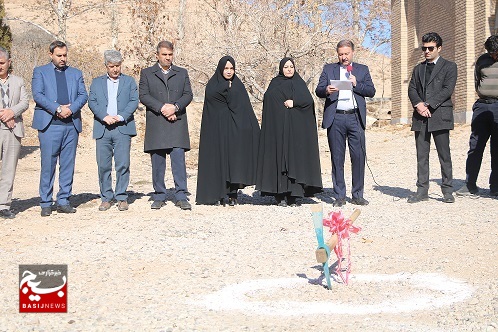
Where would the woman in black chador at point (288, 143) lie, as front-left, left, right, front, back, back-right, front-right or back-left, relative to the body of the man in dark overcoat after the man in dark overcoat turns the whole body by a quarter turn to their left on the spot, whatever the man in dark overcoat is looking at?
front

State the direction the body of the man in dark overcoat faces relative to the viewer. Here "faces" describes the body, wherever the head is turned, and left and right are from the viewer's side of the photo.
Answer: facing the viewer

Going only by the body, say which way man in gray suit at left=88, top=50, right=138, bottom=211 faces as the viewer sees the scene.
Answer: toward the camera

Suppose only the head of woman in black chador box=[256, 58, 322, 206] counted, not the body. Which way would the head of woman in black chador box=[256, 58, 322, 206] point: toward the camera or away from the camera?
toward the camera

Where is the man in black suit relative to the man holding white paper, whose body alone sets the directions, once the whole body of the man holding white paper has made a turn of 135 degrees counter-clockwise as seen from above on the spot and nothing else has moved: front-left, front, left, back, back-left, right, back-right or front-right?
front-right

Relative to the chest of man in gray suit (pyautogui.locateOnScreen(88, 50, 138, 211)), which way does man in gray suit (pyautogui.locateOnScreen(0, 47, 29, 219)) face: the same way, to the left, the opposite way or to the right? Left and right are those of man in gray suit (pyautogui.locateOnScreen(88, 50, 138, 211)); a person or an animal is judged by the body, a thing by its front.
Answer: the same way

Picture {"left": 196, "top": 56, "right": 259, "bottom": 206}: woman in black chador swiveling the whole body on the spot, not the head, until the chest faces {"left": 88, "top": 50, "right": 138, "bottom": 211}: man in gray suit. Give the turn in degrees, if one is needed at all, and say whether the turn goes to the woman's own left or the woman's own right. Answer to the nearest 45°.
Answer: approximately 90° to the woman's own right

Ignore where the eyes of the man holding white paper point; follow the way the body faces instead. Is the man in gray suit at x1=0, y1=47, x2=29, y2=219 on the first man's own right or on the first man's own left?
on the first man's own right

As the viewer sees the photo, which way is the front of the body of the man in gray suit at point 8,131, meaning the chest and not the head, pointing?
toward the camera

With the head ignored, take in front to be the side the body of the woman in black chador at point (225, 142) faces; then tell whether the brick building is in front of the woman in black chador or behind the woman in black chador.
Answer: behind

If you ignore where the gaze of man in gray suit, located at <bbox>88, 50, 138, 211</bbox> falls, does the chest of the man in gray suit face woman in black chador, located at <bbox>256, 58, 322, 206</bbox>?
no

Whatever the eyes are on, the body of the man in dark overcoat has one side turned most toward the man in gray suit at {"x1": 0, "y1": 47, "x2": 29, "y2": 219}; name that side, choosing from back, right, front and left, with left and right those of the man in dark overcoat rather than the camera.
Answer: right

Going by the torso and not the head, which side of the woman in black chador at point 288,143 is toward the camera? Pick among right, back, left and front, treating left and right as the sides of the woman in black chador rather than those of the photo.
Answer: front

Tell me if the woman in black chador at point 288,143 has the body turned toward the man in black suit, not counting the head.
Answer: no

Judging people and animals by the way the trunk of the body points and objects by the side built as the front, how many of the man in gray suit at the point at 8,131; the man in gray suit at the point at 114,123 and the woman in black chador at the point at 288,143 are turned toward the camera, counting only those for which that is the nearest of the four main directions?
3

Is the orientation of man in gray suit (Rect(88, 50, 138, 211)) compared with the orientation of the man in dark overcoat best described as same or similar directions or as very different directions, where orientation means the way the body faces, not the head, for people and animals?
same or similar directions

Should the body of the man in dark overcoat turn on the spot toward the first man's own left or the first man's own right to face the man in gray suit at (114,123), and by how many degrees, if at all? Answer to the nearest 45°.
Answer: approximately 90° to the first man's own right

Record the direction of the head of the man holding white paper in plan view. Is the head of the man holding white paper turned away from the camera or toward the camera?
toward the camera

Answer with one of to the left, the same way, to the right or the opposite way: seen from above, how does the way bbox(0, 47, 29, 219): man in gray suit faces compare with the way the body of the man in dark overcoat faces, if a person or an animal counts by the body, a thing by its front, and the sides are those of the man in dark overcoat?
the same way

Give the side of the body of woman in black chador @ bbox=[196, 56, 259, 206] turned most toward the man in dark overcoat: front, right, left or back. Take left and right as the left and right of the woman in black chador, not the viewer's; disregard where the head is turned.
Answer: right

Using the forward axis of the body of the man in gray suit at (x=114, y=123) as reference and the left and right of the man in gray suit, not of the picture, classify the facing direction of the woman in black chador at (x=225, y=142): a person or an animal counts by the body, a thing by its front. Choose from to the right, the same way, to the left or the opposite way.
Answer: the same way
